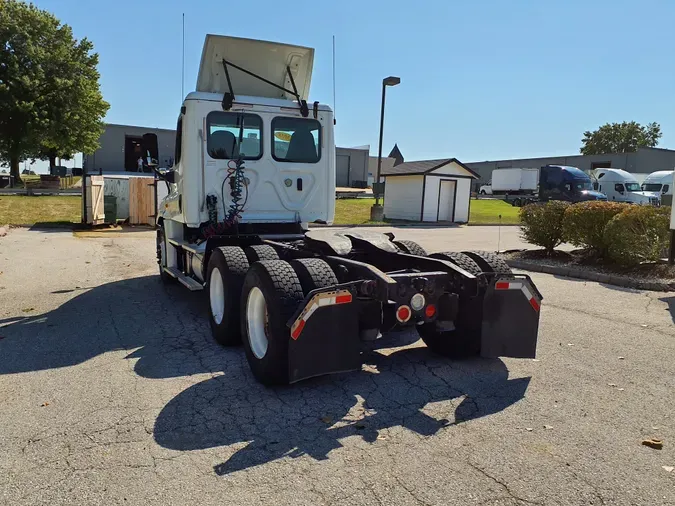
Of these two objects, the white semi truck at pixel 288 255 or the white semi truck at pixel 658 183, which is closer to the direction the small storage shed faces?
the white semi truck at pixel 288 255

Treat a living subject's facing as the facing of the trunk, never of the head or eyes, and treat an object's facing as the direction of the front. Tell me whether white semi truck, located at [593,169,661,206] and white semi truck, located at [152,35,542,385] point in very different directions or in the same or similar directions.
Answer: very different directions

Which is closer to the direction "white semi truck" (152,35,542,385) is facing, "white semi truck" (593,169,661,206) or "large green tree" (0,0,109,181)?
the large green tree

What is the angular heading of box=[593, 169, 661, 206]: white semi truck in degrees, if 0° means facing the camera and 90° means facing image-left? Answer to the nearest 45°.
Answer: approximately 315°

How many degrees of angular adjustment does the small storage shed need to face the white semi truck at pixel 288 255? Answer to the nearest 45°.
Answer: approximately 45° to its right

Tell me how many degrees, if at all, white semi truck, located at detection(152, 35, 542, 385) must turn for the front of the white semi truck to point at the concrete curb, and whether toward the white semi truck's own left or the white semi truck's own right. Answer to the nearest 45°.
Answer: approximately 90° to the white semi truck's own right

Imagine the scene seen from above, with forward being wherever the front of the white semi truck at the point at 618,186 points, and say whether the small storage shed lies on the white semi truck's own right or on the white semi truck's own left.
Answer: on the white semi truck's own right

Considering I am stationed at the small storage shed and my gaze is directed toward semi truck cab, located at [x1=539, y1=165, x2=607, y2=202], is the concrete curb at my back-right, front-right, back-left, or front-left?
back-right

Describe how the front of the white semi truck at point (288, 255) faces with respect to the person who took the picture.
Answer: facing away from the viewer and to the left of the viewer

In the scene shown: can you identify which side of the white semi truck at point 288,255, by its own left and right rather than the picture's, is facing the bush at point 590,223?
right

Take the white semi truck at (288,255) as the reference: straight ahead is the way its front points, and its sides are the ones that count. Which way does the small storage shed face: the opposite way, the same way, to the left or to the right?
the opposite way
